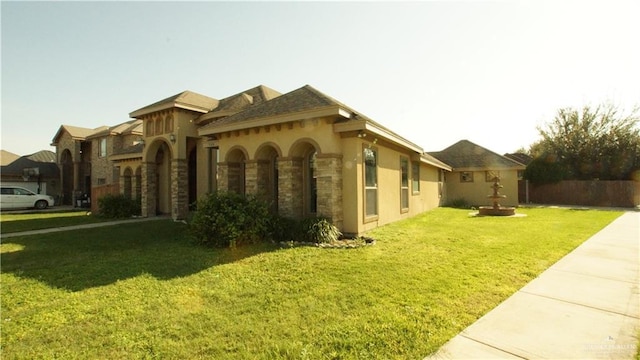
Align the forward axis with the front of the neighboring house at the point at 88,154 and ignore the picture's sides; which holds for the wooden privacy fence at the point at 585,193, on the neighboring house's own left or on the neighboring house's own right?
on the neighboring house's own left

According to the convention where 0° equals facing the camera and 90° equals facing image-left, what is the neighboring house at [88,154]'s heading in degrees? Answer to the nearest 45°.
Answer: approximately 45°

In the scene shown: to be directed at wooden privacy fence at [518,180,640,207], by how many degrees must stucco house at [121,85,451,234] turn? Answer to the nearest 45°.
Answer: approximately 180°

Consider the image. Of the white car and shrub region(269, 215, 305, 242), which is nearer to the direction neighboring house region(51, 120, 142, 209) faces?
the white car

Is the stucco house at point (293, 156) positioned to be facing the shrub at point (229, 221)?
yes

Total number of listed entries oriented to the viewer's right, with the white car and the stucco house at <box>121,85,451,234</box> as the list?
1

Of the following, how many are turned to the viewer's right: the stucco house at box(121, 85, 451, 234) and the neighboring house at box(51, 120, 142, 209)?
0

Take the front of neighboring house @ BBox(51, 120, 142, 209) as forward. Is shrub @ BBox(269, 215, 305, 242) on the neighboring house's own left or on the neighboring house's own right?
on the neighboring house's own left

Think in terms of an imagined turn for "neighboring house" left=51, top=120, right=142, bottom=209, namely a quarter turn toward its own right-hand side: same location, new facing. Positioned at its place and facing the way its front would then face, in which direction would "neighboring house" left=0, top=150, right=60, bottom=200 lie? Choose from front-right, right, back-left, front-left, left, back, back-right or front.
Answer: front

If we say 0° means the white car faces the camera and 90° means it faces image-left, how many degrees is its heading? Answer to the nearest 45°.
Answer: approximately 270°
